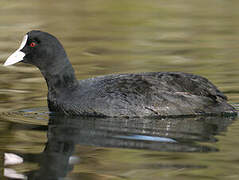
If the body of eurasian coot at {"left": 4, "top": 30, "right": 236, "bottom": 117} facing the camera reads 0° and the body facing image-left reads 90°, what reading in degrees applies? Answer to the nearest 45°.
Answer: approximately 90°
